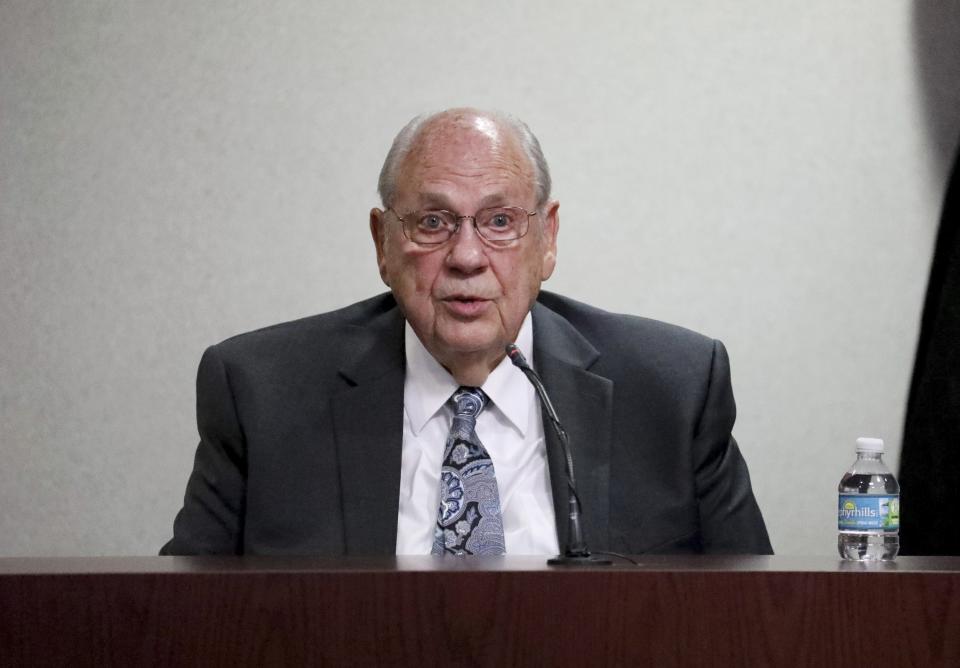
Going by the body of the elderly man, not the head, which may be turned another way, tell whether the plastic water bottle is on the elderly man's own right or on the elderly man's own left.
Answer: on the elderly man's own left

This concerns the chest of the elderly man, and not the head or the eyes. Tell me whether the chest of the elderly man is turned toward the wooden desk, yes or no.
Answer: yes

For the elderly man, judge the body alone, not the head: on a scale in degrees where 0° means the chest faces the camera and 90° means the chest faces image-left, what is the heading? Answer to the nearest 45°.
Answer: approximately 0°
